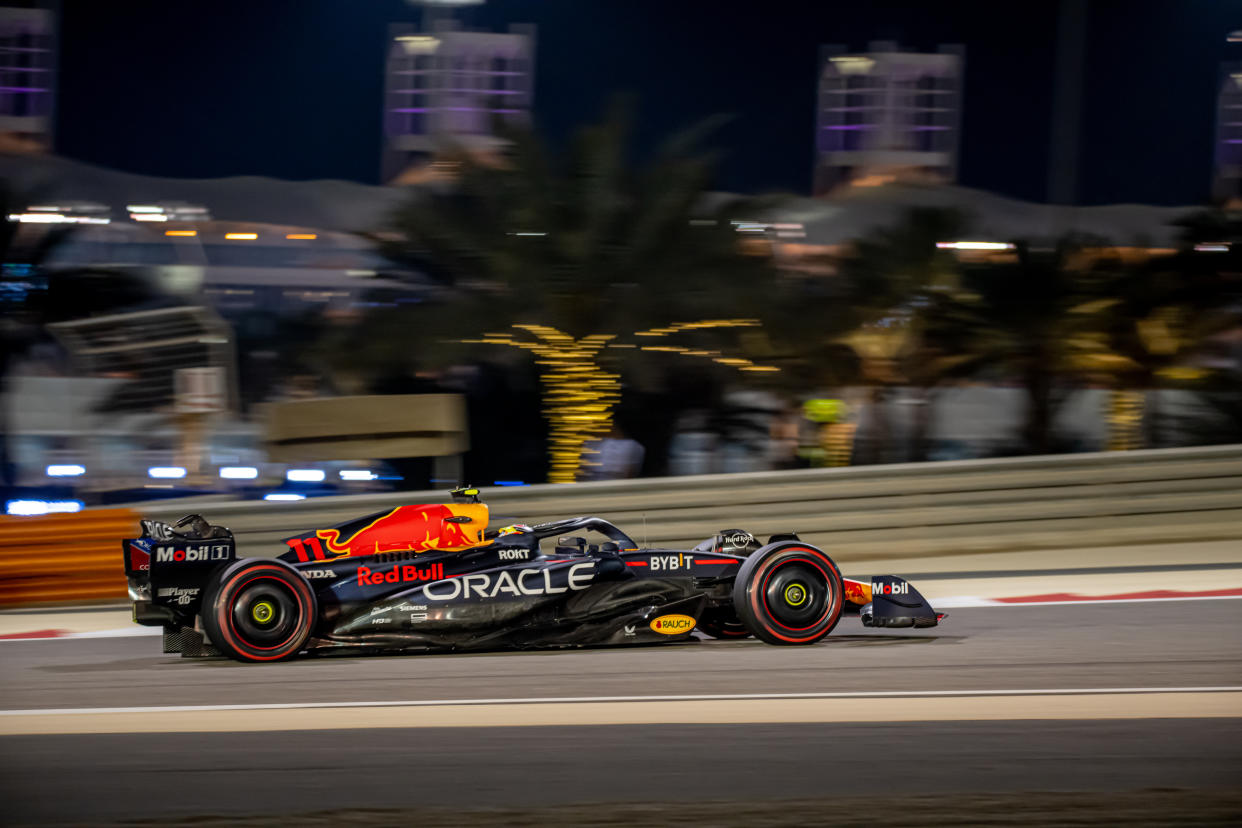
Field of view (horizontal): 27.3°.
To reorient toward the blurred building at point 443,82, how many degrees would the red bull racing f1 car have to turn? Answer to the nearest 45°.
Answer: approximately 90° to its left

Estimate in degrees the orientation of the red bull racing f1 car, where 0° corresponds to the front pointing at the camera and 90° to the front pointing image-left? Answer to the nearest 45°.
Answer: approximately 270°

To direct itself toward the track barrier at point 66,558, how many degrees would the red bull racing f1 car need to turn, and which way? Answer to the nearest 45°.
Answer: approximately 135° to its left

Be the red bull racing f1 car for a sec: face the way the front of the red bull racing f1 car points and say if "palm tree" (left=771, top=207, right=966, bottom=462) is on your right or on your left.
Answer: on your left

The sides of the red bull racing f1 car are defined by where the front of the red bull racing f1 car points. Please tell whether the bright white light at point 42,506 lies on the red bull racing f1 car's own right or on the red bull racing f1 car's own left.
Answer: on the red bull racing f1 car's own left

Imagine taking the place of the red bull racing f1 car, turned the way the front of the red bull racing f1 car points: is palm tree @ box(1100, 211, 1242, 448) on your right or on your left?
on your left

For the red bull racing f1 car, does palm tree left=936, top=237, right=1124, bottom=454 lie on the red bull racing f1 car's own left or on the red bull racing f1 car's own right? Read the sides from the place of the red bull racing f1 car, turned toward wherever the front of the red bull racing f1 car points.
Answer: on the red bull racing f1 car's own left

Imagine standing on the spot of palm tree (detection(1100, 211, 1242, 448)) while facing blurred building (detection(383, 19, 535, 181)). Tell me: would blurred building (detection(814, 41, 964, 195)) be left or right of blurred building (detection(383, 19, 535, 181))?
right

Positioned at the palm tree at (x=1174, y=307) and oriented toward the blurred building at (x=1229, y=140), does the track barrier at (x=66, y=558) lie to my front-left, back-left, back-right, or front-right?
back-left

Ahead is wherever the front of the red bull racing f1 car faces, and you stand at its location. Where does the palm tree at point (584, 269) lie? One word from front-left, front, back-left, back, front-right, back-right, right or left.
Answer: left

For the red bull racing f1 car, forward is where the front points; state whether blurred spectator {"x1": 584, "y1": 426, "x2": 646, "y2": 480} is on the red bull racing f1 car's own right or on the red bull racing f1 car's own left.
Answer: on the red bull racing f1 car's own left
